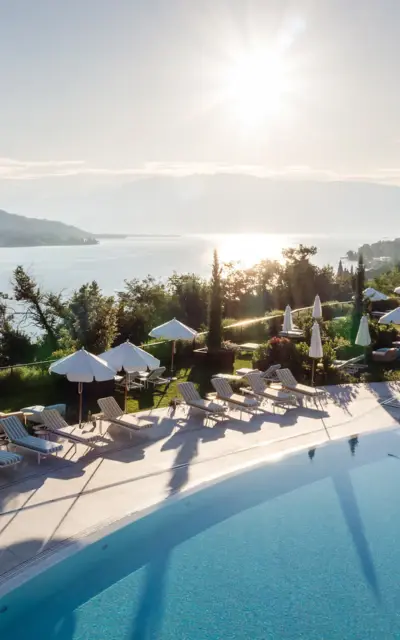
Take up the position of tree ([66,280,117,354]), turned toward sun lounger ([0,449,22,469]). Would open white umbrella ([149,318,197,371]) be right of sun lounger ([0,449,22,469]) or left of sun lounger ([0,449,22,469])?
left

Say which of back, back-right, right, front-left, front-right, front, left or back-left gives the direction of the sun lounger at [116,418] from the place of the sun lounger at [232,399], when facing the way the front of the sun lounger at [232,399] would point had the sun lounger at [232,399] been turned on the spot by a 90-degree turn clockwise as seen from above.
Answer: front

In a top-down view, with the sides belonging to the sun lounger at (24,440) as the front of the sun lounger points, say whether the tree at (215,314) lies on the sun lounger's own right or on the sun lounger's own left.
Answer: on the sun lounger's own left

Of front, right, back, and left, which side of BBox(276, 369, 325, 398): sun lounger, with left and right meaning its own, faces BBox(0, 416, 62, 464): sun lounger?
right

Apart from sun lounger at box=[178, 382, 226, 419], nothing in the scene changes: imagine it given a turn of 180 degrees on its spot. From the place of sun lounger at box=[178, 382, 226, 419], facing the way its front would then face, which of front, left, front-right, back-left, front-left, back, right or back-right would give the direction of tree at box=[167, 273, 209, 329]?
front-right

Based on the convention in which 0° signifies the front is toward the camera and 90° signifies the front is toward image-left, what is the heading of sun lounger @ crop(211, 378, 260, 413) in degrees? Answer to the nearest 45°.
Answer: approximately 315°

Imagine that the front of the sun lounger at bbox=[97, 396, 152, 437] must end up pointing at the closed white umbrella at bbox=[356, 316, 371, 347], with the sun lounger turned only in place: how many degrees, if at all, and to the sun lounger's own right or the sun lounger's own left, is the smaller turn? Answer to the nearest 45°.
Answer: approximately 90° to the sun lounger's own left

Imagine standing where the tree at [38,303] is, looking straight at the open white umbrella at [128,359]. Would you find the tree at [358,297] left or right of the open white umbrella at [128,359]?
left
